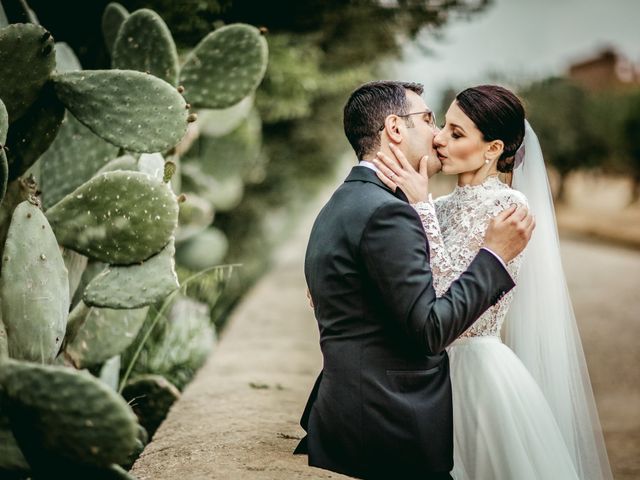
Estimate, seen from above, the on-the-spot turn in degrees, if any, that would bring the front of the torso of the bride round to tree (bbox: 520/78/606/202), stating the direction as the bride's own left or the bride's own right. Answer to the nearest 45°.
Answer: approximately 90° to the bride's own right

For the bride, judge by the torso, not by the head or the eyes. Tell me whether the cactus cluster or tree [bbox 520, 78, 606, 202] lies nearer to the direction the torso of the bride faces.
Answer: the cactus cluster

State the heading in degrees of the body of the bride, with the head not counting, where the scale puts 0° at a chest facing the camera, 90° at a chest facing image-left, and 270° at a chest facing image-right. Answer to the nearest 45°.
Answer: approximately 90°
